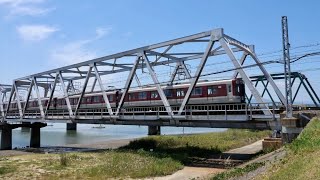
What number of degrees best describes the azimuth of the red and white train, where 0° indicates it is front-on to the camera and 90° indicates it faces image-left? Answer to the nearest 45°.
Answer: approximately 315°

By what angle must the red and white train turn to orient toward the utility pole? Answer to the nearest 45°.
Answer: approximately 45° to its right
